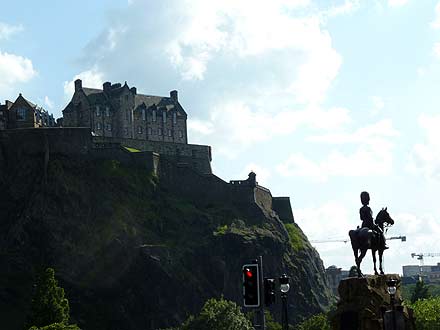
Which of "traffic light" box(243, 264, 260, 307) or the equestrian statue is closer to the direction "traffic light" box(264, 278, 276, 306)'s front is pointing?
the equestrian statue

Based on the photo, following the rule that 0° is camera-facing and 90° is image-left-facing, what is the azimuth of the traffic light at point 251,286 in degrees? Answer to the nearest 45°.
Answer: approximately 0°

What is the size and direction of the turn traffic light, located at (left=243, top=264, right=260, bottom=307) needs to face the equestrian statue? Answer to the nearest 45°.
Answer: approximately 135° to its left
